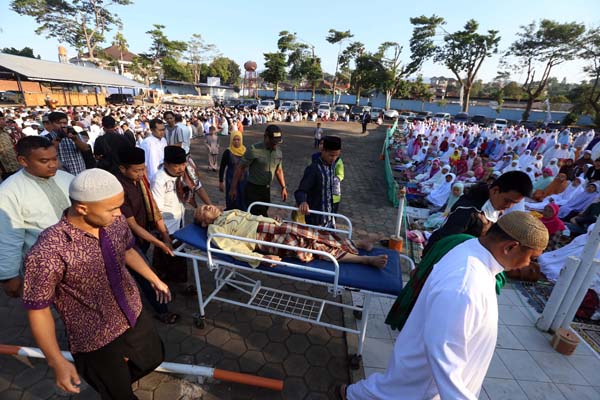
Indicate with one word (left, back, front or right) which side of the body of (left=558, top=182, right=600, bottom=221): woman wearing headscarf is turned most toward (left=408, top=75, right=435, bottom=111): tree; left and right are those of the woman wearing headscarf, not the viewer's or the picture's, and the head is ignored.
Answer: right

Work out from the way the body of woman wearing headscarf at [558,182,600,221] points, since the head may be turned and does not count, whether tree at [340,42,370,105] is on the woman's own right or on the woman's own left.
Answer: on the woman's own right

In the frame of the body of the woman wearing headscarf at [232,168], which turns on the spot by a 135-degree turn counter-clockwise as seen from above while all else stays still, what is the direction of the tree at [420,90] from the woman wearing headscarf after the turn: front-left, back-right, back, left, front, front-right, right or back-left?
front

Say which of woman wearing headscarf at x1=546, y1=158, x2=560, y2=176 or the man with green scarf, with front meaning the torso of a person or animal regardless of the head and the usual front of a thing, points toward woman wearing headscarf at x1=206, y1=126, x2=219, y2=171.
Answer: woman wearing headscarf at x1=546, y1=158, x2=560, y2=176

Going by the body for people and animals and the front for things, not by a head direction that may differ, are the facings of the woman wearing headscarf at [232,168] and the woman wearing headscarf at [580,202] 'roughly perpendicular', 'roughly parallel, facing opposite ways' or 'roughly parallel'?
roughly perpendicular

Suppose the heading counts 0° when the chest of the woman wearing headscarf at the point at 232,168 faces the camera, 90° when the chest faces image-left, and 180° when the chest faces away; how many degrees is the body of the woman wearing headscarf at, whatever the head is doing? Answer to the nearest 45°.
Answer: approximately 0°

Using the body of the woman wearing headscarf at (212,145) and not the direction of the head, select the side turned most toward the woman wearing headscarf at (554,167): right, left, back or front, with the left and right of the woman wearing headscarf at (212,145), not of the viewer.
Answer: left

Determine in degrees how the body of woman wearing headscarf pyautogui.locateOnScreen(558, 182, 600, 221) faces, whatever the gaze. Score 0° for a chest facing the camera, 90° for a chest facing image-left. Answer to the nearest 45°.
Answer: approximately 45°

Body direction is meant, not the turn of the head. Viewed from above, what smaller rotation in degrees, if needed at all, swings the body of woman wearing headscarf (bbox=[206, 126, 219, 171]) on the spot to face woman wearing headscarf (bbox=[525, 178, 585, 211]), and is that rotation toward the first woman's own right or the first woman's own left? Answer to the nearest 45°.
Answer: approximately 45° to the first woman's own left
